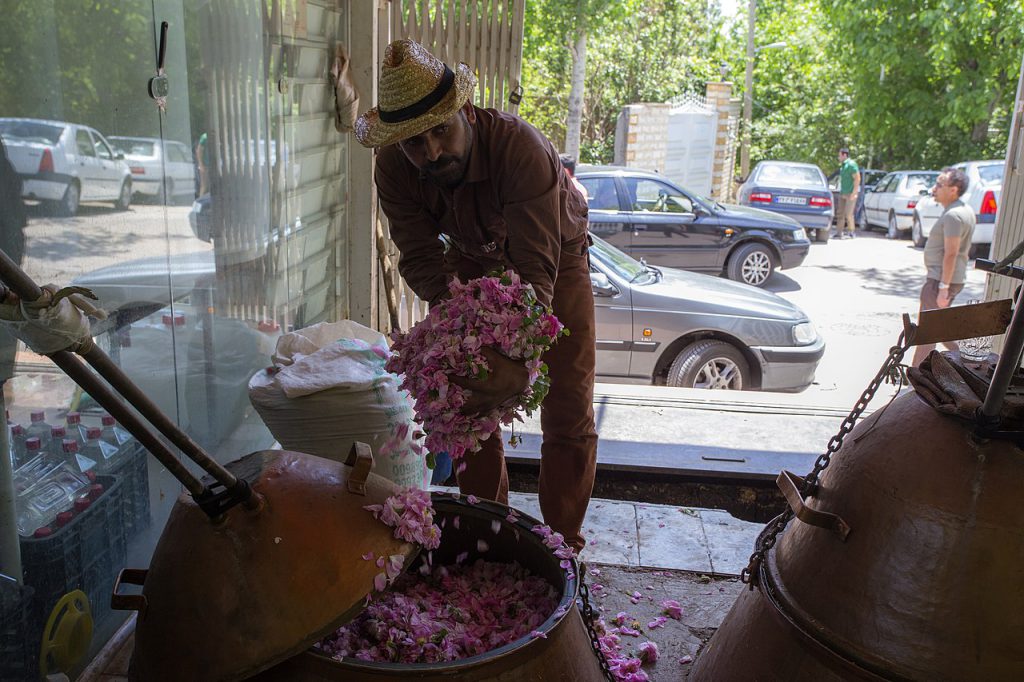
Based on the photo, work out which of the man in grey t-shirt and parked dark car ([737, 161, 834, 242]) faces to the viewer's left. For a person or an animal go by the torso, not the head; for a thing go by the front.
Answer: the man in grey t-shirt

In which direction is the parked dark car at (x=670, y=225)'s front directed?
to the viewer's right

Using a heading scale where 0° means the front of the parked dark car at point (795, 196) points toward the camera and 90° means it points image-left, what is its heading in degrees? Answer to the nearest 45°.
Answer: approximately 180°

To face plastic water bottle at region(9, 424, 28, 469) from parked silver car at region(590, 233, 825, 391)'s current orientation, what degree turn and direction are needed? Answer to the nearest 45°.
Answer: approximately 90° to its right

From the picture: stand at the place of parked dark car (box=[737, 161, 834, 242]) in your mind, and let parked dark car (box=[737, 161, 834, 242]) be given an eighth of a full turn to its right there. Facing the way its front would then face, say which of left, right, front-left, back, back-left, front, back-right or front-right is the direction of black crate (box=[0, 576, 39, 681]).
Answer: back-right

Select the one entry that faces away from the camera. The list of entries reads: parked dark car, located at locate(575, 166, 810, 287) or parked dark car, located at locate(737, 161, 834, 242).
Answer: parked dark car, located at locate(737, 161, 834, 242)

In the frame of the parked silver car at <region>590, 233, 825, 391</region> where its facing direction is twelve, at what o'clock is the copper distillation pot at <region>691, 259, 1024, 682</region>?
The copper distillation pot is roughly at 3 o'clock from the parked silver car.

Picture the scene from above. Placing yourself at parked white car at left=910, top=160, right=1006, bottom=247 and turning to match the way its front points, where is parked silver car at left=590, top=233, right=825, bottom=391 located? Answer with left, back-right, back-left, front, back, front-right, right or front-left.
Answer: back-left

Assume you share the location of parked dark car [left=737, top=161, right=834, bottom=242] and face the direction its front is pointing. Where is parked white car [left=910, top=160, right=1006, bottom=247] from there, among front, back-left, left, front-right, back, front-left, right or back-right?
back-right

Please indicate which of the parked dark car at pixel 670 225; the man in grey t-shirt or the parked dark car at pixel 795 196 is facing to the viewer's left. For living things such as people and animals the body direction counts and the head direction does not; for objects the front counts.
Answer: the man in grey t-shirt

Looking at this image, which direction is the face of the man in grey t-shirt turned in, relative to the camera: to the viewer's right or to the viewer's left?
to the viewer's left

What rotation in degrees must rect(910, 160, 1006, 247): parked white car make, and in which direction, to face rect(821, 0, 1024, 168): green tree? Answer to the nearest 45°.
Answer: approximately 45° to its right

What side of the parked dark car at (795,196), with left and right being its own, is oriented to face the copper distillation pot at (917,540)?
back
